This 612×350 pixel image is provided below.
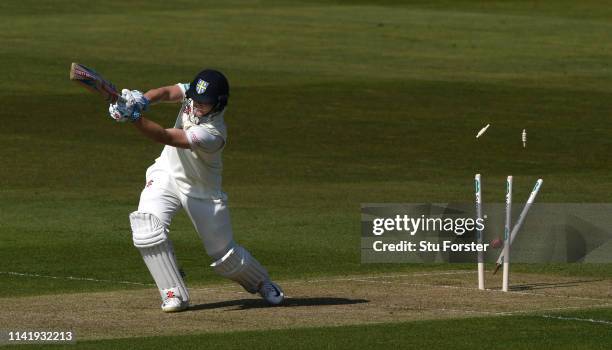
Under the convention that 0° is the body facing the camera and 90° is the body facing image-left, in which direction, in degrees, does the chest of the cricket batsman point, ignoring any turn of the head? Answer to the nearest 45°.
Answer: approximately 45°
